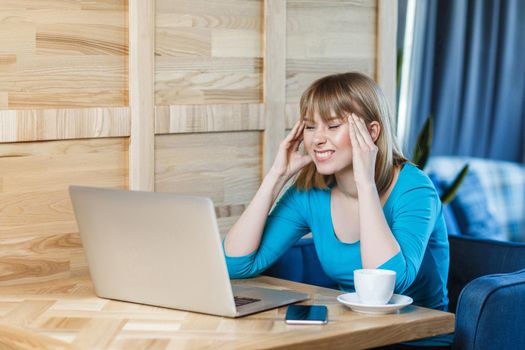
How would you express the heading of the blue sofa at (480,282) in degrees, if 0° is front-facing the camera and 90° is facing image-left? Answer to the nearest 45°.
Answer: approximately 45°

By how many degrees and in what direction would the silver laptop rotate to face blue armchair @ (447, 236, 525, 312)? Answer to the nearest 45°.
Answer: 0° — it already faces it

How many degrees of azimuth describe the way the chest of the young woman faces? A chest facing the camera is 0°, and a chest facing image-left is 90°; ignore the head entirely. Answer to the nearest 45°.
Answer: approximately 45°

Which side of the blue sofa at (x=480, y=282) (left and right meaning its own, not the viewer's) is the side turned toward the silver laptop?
front

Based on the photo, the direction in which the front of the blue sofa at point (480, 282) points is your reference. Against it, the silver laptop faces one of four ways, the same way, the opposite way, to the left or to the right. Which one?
the opposite way

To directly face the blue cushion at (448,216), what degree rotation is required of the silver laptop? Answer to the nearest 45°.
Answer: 0° — it already faces it

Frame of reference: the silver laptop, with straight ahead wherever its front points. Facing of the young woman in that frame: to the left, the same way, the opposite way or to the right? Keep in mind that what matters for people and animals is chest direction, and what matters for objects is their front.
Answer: the opposite way

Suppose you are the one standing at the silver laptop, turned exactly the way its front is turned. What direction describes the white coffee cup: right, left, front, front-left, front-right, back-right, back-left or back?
front-right

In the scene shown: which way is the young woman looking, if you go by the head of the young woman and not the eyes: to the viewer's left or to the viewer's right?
to the viewer's left

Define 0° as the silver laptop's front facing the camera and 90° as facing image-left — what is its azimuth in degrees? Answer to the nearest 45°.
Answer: approximately 225°
